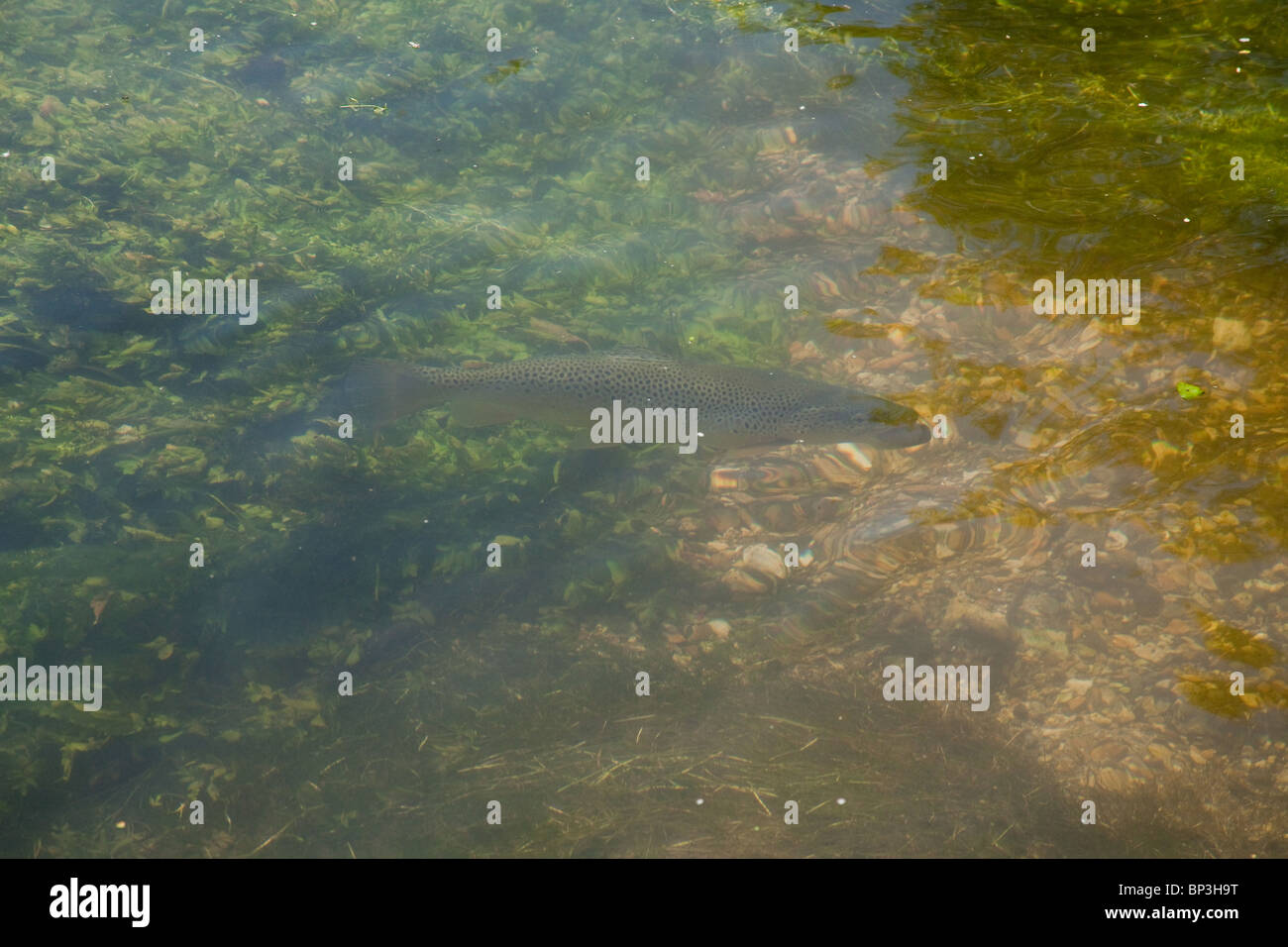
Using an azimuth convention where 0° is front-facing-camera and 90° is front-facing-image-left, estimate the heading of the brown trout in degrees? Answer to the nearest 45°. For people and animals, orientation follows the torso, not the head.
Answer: approximately 270°
